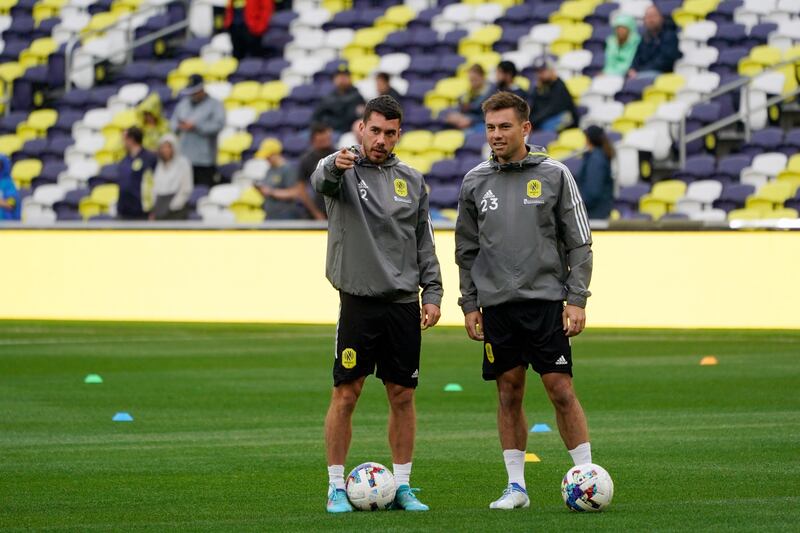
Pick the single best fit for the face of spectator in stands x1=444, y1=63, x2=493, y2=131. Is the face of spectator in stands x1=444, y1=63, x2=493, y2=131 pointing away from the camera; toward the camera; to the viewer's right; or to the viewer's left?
toward the camera

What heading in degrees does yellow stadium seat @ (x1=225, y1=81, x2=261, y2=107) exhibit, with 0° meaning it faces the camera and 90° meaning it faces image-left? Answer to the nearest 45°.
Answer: approximately 45°

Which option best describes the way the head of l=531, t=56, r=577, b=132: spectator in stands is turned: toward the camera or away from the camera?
toward the camera

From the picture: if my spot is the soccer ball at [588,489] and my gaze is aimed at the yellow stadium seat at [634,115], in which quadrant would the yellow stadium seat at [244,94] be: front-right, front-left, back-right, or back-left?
front-left

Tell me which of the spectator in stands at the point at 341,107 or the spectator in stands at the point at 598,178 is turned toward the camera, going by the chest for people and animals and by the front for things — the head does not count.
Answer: the spectator in stands at the point at 341,107

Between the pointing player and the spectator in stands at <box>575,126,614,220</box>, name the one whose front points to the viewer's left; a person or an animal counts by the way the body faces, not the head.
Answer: the spectator in stands

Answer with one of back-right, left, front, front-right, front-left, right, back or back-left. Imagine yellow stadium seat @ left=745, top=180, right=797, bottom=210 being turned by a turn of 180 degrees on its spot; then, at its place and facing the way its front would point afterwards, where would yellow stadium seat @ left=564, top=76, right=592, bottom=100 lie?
left

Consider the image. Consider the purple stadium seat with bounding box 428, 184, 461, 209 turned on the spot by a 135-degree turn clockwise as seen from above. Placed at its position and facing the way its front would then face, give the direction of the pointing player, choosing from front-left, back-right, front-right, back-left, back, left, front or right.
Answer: back

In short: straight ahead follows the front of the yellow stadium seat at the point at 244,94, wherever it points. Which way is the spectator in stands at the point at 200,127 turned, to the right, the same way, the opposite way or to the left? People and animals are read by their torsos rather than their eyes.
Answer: the same way

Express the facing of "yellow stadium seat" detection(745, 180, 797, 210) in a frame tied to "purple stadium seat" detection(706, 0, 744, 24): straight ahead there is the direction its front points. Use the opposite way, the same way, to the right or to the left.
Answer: the same way

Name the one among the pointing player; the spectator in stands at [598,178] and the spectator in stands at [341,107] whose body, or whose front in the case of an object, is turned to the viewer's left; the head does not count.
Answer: the spectator in stands at [598,178]

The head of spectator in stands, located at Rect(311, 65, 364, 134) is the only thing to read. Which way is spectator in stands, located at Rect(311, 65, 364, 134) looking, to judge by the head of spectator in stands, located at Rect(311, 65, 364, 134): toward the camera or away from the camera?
toward the camera

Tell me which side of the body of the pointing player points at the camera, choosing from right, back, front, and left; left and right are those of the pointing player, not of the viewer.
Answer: front

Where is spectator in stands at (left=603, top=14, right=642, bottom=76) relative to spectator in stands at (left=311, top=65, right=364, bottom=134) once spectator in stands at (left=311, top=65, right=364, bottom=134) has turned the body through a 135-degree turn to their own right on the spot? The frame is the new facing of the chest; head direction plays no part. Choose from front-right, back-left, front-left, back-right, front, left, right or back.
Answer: back-right

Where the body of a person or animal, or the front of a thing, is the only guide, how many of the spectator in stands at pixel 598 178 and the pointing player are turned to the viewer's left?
1

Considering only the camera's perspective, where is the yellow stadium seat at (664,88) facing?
facing the viewer and to the left of the viewer
